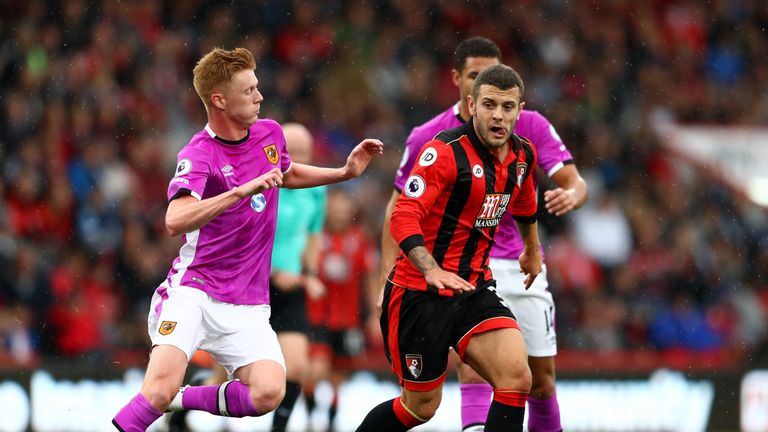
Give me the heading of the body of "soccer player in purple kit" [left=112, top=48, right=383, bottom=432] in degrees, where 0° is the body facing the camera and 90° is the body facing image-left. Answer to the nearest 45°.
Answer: approximately 315°

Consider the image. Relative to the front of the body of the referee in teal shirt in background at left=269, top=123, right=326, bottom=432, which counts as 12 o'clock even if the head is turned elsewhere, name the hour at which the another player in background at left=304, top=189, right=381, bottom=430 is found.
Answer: the another player in background at left=304, top=189, right=381, bottom=430 is roughly at 8 o'clock from the referee in teal shirt in background at left=269, top=123, right=326, bottom=432.

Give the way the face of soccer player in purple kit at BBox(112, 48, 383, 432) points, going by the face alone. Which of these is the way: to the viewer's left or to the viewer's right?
to the viewer's right

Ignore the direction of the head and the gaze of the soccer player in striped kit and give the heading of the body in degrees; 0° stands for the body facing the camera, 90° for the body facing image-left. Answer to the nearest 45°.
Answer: approximately 315°

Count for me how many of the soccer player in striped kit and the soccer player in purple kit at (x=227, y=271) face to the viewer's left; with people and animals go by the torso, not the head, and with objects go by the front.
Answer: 0

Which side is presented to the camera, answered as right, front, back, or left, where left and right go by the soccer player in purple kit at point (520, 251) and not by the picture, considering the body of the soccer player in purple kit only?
front

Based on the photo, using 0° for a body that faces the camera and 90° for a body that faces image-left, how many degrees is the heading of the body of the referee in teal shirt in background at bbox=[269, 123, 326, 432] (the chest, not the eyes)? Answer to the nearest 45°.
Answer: approximately 315°

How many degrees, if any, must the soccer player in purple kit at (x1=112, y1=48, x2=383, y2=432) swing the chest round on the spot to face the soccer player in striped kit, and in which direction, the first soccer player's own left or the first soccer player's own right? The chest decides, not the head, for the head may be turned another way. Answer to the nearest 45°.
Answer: approximately 45° to the first soccer player's own left

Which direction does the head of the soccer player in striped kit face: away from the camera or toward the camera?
toward the camera
